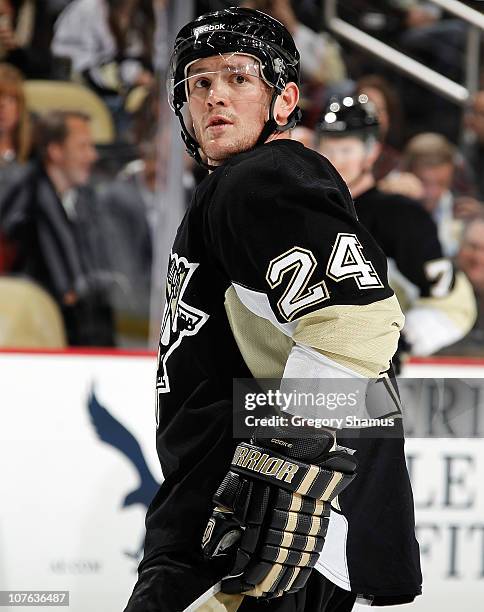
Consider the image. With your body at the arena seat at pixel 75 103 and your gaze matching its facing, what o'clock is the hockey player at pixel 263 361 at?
The hockey player is roughly at 12 o'clock from the arena seat.

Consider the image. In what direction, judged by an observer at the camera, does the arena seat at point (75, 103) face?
facing the viewer

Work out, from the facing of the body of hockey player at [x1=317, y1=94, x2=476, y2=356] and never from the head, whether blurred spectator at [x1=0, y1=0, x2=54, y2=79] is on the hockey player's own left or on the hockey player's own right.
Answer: on the hockey player's own right

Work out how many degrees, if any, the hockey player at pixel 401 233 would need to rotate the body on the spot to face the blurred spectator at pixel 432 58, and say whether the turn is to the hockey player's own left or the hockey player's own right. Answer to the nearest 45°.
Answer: approximately 135° to the hockey player's own right

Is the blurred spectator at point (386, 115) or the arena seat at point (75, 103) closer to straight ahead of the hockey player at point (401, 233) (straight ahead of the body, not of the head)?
the arena seat

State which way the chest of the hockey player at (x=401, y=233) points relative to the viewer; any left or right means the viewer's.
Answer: facing the viewer and to the left of the viewer

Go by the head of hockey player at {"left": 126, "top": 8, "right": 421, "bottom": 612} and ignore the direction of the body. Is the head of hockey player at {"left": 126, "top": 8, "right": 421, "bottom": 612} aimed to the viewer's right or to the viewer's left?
to the viewer's left

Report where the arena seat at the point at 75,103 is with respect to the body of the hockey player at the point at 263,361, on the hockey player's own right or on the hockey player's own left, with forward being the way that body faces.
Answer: on the hockey player's own right

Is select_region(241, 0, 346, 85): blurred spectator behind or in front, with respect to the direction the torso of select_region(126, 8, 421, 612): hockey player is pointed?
behind

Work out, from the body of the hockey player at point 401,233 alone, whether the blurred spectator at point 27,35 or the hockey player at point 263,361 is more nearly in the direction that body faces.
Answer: the hockey player

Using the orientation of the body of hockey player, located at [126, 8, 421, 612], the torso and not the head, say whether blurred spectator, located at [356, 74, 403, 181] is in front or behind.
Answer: behind
